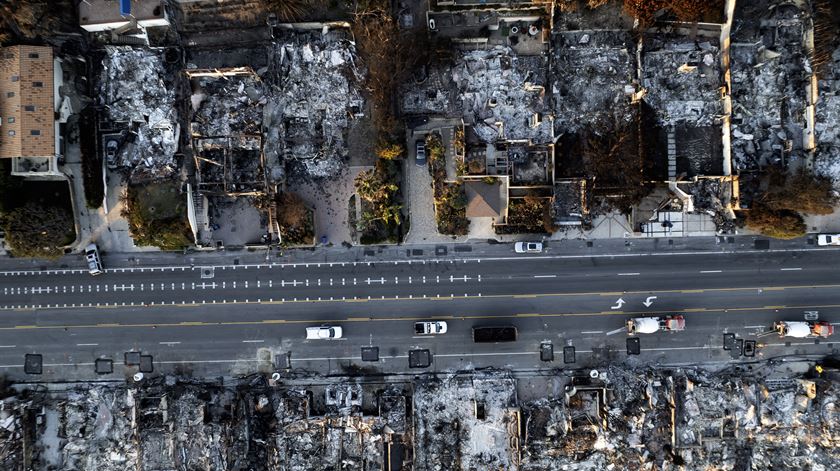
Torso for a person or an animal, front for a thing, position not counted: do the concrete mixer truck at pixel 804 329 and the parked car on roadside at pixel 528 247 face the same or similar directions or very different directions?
very different directions

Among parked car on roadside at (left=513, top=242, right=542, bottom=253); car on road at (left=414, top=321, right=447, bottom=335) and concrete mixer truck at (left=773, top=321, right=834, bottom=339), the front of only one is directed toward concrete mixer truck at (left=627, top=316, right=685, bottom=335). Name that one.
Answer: the car on road

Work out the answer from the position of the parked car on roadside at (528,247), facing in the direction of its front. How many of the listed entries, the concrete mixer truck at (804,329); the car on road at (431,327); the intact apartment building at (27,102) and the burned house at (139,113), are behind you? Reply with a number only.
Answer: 1

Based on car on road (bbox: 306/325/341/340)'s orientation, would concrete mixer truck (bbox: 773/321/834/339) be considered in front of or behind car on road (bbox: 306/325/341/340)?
in front

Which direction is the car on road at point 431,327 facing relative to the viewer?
to the viewer's right

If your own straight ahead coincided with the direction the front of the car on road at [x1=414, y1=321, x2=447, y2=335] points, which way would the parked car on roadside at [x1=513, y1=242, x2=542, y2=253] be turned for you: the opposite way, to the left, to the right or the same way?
the opposite way

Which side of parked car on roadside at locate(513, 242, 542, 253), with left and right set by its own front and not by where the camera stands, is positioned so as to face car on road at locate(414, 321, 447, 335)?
front

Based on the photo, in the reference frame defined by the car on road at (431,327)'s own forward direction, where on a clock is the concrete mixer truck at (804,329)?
The concrete mixer truck is roughly at 12 o'clock from the car on road.

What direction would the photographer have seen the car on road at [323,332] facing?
facing to the right of the viewer

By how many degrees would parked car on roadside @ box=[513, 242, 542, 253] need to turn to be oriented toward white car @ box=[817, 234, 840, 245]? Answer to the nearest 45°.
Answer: approximately 180°

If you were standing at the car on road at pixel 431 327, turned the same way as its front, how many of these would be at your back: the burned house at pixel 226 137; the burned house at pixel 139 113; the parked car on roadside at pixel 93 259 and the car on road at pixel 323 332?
4

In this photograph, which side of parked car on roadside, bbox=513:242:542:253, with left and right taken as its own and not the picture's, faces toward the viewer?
left

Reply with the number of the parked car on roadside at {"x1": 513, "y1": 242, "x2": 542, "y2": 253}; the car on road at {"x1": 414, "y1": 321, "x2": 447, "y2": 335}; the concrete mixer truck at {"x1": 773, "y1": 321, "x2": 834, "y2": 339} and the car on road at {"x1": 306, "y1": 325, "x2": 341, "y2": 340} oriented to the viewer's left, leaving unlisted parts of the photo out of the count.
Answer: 1

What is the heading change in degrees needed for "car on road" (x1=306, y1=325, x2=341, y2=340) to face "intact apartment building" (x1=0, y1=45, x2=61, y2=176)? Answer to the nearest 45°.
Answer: approximately 180°

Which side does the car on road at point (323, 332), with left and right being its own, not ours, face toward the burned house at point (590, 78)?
front
